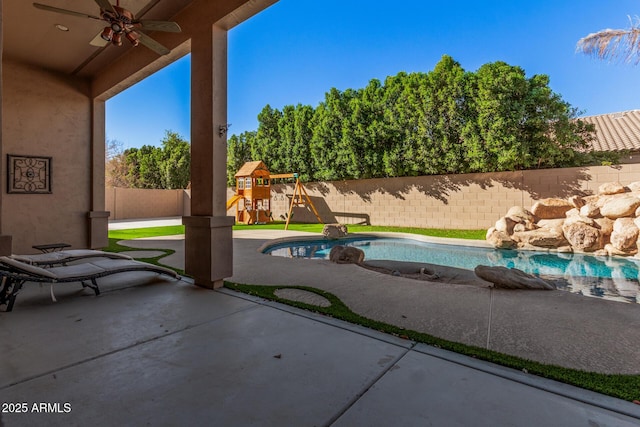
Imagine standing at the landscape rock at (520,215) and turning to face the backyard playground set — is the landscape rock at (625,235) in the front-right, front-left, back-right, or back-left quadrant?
back-left

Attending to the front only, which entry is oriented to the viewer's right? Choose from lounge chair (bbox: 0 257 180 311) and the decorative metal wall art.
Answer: the lounge chair

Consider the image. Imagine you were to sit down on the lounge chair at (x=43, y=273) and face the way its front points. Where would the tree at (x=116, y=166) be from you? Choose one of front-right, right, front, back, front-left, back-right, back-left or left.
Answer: left

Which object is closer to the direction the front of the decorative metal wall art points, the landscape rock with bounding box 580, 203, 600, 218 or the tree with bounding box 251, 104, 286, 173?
the landscape rock

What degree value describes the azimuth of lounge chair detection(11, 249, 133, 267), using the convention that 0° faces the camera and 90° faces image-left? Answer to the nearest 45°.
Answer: approximately 270°

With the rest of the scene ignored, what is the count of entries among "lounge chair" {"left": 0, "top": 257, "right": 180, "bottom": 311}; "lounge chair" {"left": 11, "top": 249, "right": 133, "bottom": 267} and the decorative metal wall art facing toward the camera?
1

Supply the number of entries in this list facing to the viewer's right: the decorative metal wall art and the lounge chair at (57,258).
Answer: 1

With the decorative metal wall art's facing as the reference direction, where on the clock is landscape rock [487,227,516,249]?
The landscape rock is roughly at 10 o'clock from the decorative metal wall art.

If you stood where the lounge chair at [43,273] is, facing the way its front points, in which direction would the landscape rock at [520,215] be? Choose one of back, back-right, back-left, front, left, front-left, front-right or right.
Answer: front

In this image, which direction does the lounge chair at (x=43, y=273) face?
to the viewer's right

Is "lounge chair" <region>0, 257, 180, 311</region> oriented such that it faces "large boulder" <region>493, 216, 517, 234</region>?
yes

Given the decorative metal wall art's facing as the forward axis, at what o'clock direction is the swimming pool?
The swimming pool is roughly at 10 o'clock from the decorative metal wall art.

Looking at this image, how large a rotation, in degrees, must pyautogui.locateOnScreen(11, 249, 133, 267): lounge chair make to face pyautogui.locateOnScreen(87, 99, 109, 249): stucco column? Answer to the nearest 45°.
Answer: approximately 90° to its left

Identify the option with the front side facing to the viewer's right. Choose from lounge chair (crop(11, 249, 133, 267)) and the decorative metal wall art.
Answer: the lounge chair

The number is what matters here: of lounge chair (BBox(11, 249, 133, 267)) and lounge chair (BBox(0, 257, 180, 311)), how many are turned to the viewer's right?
2

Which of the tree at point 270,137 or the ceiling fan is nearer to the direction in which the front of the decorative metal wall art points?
the ceiling fan

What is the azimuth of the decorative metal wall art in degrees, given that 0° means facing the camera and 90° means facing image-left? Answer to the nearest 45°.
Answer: approximately 0°
